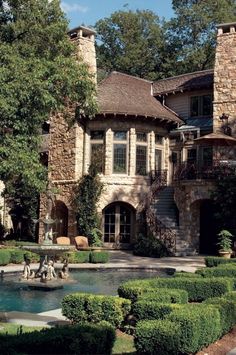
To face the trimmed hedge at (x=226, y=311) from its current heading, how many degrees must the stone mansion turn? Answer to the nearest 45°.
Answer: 0° — it already faces it

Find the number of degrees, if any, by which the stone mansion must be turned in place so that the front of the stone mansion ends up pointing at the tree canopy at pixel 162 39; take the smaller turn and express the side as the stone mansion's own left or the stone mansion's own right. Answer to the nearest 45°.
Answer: approximately 180°

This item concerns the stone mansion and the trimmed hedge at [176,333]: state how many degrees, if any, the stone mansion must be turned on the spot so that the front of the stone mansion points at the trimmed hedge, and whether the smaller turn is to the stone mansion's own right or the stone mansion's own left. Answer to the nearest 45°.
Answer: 0° — it already faces it

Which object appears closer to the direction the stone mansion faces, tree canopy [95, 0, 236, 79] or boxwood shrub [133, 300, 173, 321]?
the boxwood shrub

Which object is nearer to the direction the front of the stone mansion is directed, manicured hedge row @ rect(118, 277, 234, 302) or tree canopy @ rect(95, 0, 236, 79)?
the manicured hedge row

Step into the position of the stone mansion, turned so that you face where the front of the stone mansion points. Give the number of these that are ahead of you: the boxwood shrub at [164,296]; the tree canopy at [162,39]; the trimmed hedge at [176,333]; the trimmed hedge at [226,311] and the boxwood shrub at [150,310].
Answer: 4

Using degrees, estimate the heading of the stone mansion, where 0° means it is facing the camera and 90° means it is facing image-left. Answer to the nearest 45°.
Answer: approximately 0°

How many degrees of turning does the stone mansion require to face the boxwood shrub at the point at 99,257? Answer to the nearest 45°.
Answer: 0° — it already faces it
